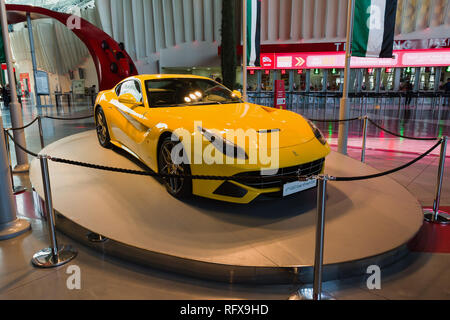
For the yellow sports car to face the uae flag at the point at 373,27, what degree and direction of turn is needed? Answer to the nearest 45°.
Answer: approximately 90° to its left

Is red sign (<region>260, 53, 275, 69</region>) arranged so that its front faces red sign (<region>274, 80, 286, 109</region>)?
yes

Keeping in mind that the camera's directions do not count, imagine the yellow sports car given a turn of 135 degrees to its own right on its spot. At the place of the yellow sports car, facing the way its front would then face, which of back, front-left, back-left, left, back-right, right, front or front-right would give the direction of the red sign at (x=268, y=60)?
right

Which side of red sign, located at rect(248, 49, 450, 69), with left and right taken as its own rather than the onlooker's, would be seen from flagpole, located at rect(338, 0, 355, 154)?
front

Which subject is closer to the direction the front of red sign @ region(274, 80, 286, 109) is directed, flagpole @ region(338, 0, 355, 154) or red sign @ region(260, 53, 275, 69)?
the flagpole

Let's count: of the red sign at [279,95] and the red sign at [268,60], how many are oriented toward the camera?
2

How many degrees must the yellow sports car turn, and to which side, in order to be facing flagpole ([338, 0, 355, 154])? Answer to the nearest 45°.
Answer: approximately 90° to its left

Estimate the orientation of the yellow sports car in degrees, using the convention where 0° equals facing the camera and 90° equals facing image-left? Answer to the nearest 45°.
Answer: approximately 315°

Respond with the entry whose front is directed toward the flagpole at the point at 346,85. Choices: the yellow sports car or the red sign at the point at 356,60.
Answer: the red sign

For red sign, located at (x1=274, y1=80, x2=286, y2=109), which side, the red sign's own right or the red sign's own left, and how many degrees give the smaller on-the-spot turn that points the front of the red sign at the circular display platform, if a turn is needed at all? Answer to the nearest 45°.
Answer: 0° — it already faces it

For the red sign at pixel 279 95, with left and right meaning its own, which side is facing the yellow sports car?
front
